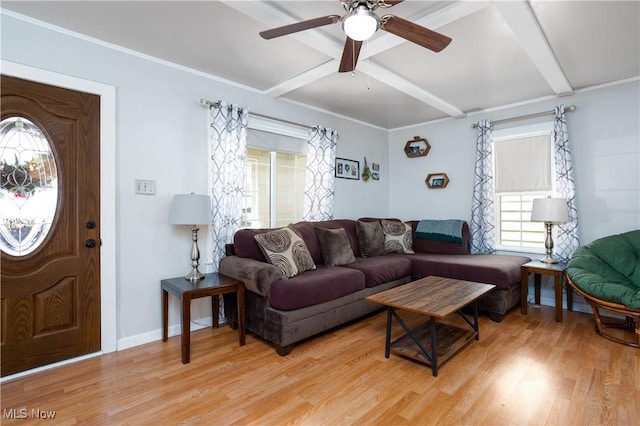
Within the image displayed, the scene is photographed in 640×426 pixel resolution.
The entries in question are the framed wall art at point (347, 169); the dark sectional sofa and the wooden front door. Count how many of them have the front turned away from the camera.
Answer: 0

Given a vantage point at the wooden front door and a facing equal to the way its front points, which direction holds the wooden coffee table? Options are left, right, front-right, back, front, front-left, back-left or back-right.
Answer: front

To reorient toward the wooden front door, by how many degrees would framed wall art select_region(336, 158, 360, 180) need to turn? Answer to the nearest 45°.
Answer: approximately 90° to its right

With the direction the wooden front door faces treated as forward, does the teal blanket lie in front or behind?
in front

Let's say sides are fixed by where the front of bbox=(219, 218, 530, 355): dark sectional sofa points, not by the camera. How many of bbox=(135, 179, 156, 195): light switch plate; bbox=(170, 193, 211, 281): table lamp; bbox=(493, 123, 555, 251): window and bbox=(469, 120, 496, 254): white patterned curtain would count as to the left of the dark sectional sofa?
2

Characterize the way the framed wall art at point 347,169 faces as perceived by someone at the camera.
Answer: facing the viewer and to the right of the viewer

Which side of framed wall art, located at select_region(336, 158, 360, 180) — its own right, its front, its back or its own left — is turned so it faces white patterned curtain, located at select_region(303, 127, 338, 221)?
right

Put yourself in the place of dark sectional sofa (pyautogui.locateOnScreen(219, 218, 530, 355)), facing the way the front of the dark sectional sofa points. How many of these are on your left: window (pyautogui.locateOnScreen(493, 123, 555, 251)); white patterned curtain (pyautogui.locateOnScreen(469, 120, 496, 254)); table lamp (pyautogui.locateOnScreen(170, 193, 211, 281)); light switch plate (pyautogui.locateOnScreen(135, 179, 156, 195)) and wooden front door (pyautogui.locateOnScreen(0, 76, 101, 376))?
2

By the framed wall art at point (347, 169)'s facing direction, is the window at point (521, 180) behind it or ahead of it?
ahead

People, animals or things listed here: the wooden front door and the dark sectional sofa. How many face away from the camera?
0

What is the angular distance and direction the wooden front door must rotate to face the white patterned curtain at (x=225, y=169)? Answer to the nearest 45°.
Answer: approximately 45° to its left

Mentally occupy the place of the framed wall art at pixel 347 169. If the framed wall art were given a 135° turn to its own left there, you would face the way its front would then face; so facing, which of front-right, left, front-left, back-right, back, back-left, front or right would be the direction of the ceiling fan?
back

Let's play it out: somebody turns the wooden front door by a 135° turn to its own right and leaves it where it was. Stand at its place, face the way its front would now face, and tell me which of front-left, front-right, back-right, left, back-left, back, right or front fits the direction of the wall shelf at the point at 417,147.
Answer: back

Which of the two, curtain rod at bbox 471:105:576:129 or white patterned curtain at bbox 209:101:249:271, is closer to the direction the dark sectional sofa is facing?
the curtain rod

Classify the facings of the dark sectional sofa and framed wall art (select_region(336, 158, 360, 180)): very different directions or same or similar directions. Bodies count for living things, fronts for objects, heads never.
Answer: same or similar directions
